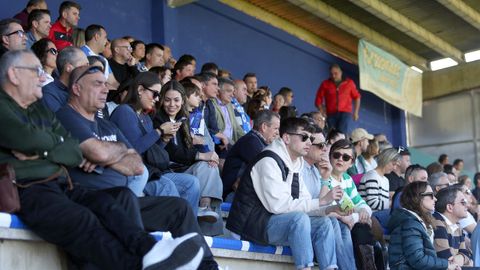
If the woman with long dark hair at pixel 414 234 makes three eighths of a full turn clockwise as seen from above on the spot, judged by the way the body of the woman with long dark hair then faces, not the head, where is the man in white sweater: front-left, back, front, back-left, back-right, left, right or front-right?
front

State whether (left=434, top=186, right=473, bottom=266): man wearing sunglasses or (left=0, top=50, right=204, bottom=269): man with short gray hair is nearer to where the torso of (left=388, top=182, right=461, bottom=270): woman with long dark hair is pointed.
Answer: the man wearing sunglasses

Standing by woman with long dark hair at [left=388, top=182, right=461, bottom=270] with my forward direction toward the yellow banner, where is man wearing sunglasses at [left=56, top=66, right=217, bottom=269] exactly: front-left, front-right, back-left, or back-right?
back-left

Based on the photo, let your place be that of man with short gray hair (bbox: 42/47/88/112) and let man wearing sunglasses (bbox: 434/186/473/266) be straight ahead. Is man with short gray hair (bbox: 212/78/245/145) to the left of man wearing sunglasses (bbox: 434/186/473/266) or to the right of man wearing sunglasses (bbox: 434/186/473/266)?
left

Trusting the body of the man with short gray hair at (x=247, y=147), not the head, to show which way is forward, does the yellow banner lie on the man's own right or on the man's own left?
on the man's own left

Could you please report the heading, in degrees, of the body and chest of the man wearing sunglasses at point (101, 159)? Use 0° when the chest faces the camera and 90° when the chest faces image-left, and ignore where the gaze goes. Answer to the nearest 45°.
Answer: approximately 315°

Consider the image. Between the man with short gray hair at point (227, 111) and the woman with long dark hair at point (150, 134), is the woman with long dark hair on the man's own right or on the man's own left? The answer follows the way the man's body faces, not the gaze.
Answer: on the man's own right
